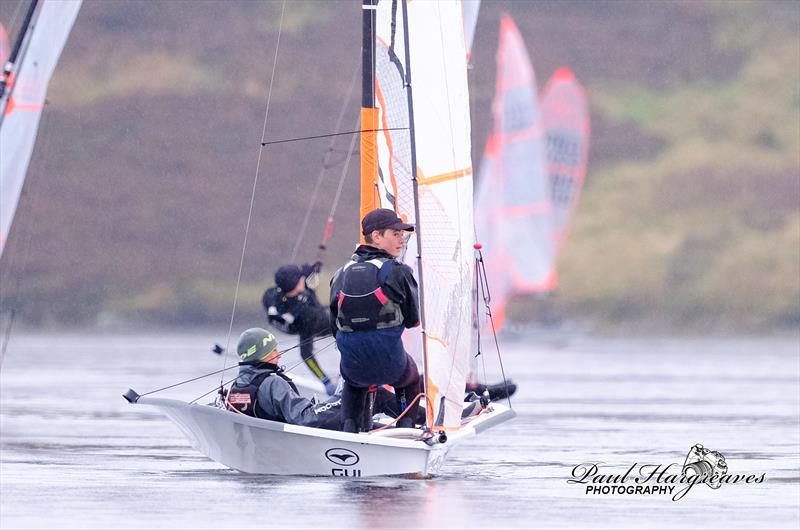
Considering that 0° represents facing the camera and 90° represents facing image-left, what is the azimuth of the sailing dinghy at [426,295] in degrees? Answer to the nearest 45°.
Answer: approximately 315°

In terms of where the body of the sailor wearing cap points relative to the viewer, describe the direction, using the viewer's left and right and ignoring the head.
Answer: facing away from the viewer and to the right of the viewer
